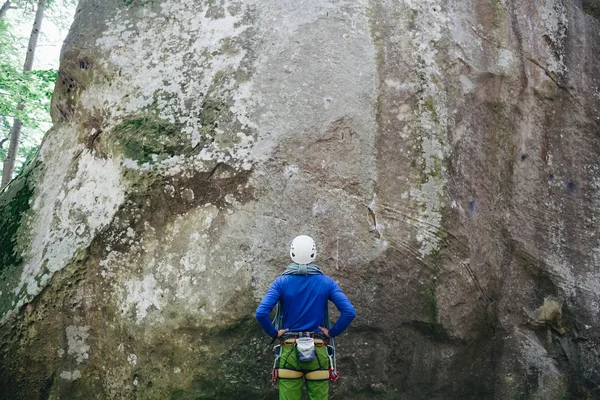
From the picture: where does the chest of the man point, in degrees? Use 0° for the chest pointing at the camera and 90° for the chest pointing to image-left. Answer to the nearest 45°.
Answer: approximately 180°

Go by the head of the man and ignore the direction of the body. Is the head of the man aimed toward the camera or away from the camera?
away from the camera
